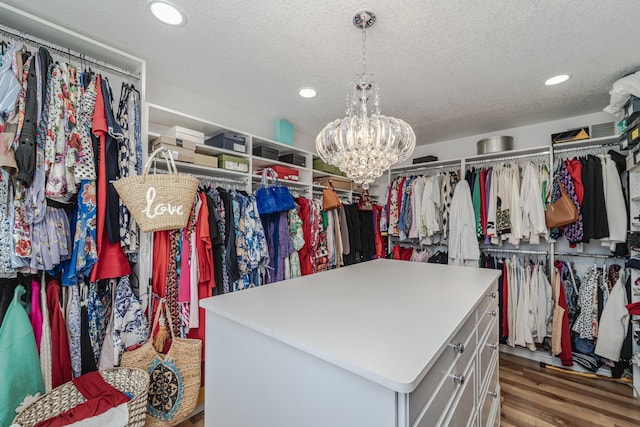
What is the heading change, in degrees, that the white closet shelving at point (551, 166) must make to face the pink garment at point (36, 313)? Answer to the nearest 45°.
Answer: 0° — it already faces it

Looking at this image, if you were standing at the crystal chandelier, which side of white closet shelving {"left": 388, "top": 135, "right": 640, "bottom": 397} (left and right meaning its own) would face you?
front

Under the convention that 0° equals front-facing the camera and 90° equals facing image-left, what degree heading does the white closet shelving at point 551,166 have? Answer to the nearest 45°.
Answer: approximately 45°

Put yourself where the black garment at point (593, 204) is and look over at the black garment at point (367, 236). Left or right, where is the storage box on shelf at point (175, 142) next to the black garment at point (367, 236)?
left

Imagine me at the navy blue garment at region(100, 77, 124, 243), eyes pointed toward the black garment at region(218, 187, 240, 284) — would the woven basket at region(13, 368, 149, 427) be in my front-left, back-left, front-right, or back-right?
back-right
